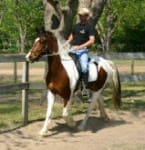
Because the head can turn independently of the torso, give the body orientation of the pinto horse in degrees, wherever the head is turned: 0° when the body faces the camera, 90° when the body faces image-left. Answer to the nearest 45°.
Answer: approximately 45°

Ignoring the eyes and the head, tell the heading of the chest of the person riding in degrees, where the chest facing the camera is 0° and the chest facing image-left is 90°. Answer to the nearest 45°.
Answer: approximately 45°
